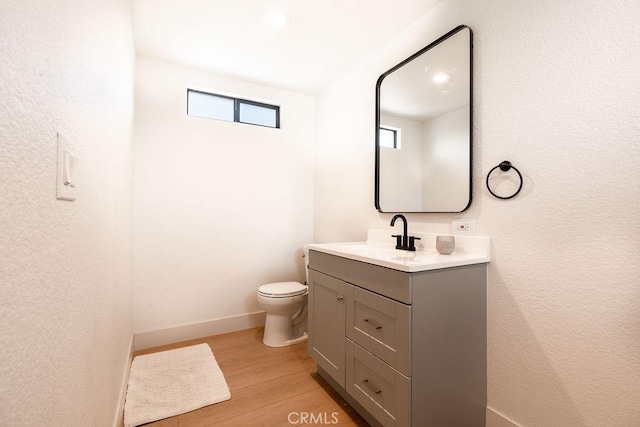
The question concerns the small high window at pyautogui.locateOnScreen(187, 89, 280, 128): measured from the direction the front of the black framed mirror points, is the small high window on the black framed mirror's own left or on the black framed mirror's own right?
on the black framed mirror's own right

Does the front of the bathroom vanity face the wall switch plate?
yes

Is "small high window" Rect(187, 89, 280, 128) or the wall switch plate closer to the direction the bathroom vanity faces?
the wall switch plate

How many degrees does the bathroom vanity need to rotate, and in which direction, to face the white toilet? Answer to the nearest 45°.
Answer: approximately 90° to its right

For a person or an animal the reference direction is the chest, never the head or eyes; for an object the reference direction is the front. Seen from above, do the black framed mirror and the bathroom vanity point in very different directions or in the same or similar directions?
same or similar directions

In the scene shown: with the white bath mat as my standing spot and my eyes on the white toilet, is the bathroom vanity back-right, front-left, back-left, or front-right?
front-right

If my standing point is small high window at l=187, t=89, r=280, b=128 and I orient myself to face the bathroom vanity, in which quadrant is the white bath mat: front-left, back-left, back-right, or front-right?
front-right

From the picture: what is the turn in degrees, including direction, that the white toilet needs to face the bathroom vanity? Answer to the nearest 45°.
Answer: approximately 90° to its left

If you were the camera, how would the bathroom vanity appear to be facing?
facing the viewer and to the left of the viewer
